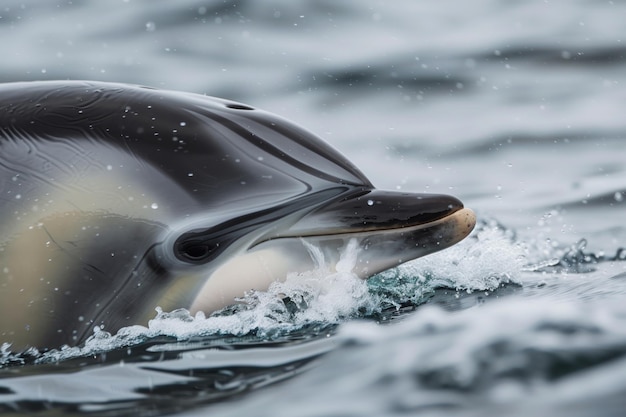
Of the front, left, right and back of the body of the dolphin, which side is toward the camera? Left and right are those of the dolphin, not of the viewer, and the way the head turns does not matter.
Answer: right
